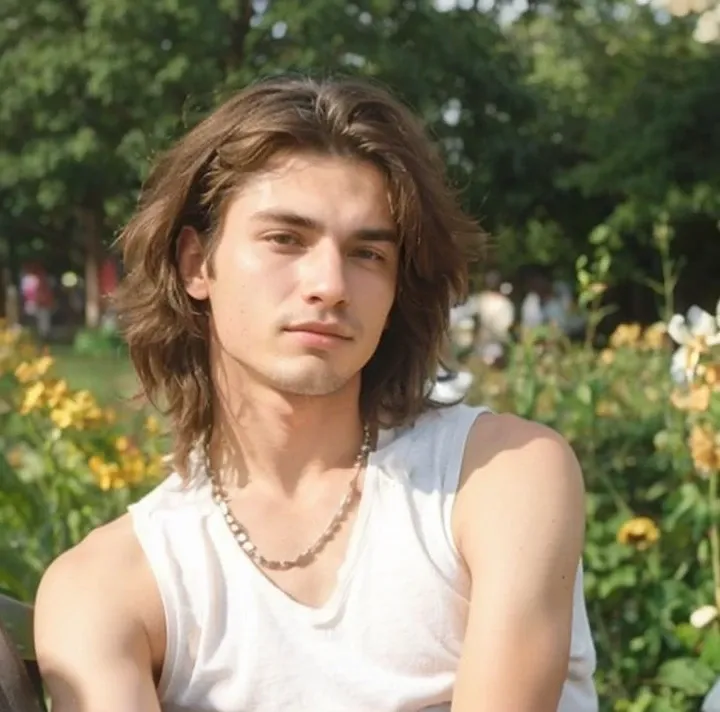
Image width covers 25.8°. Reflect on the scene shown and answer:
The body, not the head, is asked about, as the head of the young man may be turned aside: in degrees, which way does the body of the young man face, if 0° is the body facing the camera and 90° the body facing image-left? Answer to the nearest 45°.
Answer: approximately 0°

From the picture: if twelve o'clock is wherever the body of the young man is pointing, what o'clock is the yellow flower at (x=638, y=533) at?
The yellow flower is roughly at 7 o'clock from the young man.

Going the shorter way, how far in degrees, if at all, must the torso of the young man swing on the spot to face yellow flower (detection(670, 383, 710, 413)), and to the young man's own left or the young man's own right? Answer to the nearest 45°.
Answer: approximately 135° to the young man's own left

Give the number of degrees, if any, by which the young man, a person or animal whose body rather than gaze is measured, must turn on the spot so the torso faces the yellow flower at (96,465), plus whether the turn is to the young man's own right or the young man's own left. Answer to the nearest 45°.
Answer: approximately 180°

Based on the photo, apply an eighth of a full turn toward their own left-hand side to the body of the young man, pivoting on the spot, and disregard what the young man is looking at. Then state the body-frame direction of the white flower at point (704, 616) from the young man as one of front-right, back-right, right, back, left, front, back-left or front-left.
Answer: left

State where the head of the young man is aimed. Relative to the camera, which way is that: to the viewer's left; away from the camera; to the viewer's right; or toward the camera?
toward the camera

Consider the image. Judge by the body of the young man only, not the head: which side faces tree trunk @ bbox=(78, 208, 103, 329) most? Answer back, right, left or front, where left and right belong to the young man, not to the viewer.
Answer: back

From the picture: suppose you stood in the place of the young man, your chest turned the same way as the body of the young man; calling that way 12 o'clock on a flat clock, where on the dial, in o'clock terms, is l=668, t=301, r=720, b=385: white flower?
The white flower is roughly at 7 o'clock from the young man.
